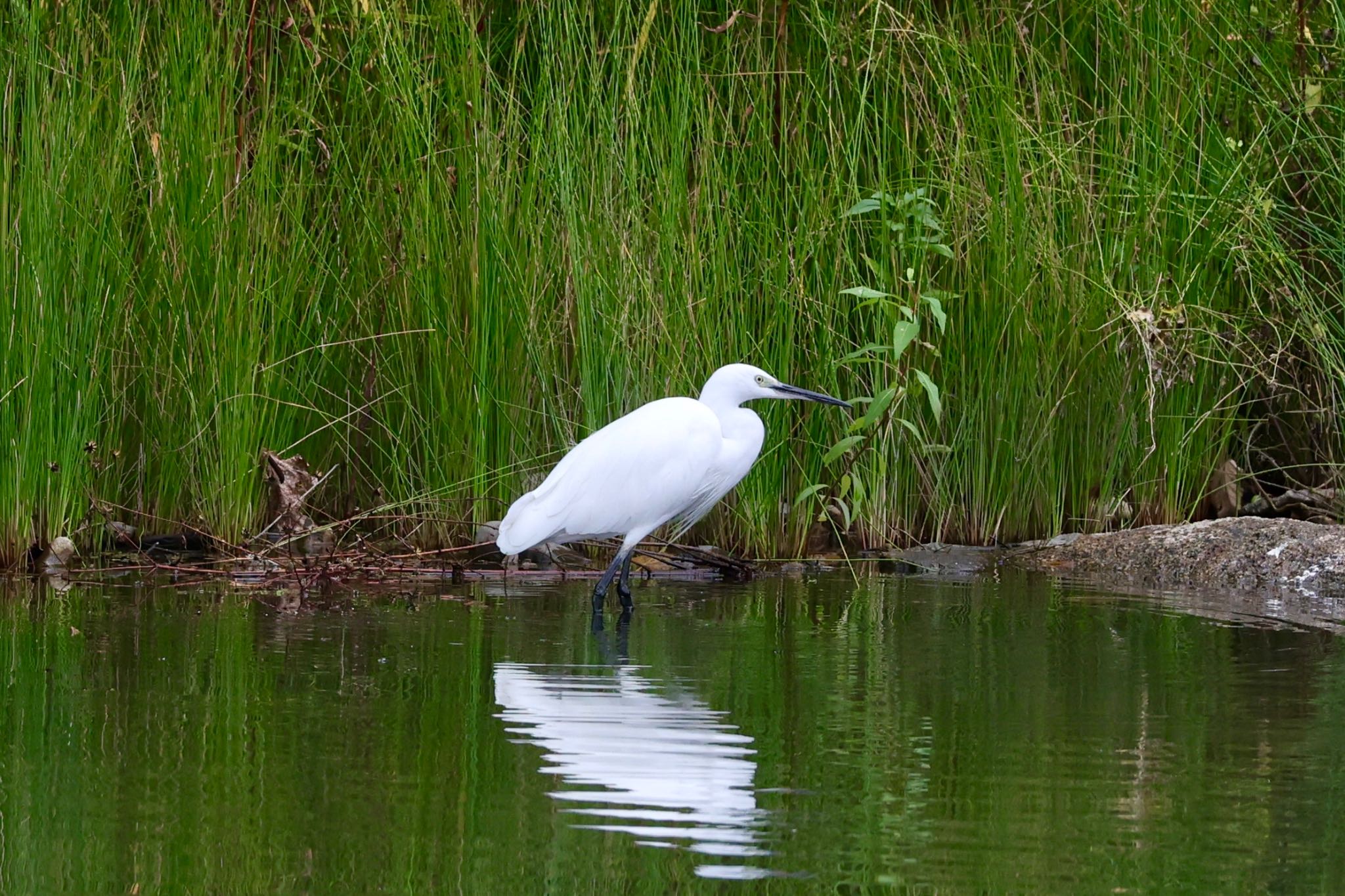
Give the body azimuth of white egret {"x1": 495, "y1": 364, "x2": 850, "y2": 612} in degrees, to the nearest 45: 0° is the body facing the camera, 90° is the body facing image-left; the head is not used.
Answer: approximately 270°

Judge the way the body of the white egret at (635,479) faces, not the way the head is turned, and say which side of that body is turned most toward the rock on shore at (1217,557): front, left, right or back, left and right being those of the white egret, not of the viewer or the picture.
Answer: front
